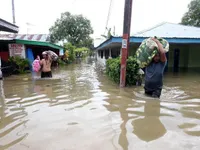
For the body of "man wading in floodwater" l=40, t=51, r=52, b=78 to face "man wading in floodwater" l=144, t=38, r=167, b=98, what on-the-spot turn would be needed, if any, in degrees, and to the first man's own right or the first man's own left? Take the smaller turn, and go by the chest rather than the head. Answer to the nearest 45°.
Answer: approximately 45° to the first man's own left

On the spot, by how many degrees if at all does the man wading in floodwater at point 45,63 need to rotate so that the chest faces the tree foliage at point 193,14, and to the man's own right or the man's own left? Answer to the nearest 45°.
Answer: approximately 135° to the man's own left

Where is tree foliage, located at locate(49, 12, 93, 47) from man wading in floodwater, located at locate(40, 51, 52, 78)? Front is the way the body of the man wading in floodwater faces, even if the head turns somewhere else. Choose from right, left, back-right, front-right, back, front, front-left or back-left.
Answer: back

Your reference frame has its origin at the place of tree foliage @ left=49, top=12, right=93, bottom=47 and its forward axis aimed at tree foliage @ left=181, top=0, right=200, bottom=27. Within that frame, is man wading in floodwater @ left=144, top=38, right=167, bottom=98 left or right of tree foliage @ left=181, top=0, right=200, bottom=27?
right

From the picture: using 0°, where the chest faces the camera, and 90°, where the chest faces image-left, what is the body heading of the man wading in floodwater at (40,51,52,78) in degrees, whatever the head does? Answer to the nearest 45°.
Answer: approximately 0°

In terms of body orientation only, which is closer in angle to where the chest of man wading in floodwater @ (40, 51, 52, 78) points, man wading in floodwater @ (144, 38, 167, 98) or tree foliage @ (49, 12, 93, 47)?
the man wading in floodwater
